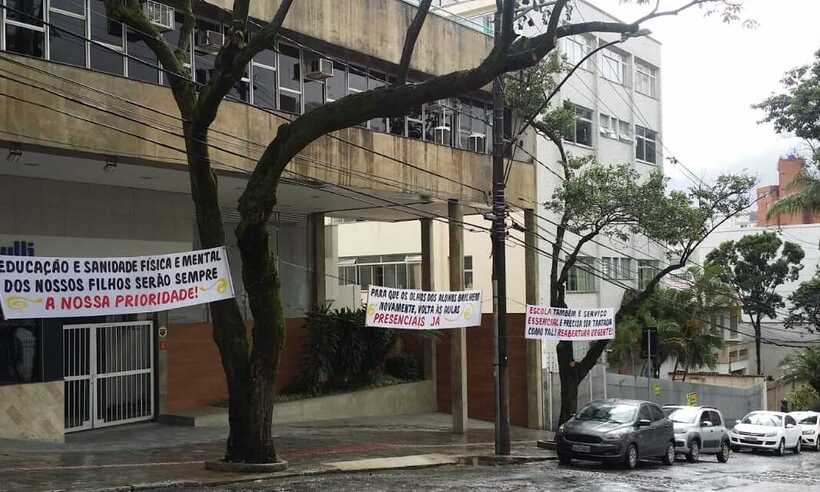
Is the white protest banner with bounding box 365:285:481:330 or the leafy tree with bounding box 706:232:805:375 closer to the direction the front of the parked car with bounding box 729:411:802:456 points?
the white protest banner

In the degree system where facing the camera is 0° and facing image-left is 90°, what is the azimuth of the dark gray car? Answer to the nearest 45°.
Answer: approximately 45°

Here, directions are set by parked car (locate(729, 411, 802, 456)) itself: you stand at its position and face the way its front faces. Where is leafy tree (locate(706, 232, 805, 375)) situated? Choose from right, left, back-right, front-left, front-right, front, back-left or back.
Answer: back-right

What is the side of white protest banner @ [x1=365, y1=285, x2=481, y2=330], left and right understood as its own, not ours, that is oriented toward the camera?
front

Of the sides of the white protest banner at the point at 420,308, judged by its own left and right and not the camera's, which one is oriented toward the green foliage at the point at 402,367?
back

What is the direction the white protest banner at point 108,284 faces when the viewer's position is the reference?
facing the viewer

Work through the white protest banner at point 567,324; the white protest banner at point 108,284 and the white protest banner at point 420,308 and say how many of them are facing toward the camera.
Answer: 3

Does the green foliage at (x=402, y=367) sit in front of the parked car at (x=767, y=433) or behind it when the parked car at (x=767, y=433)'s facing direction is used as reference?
in front

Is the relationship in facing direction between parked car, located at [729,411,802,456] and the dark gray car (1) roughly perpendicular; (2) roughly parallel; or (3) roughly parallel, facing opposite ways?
roughly parallel

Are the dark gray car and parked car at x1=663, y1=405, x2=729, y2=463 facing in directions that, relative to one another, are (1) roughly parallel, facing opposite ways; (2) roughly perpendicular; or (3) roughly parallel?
roughly parallel

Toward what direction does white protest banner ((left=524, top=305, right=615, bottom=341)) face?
toward the camera
